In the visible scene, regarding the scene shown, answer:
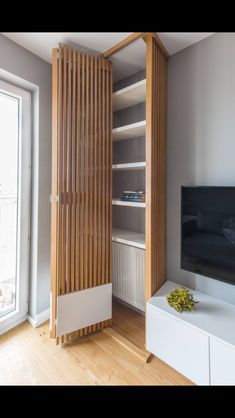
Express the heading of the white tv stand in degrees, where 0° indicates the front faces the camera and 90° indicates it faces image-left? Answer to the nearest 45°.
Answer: approximately 45°

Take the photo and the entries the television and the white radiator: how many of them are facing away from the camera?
0

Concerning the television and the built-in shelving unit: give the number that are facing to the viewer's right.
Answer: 0

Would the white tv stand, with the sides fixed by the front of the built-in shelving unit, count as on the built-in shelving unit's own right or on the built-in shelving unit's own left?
on the built-in shelving unit's own left

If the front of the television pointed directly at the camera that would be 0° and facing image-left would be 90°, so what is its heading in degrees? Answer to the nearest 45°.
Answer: approximately 45°

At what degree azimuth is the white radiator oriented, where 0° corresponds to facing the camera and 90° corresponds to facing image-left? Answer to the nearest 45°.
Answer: approximately 45°

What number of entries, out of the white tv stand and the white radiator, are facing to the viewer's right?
0

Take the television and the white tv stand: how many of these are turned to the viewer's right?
0
